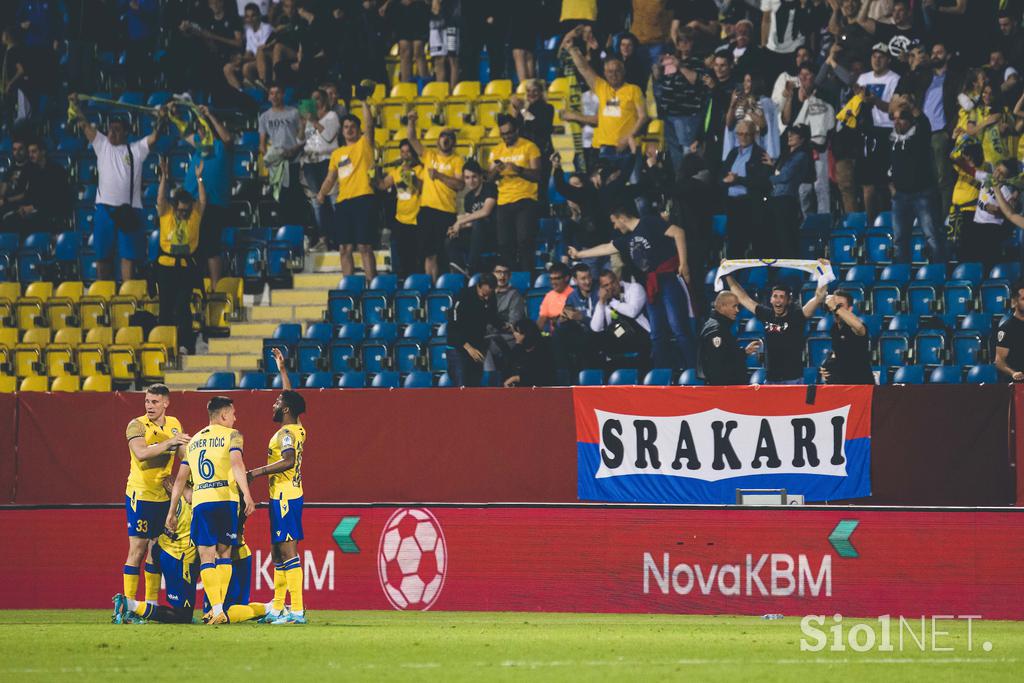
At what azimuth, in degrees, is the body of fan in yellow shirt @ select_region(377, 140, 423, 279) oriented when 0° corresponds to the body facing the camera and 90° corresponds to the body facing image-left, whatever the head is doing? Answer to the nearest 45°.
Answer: approximately 0°

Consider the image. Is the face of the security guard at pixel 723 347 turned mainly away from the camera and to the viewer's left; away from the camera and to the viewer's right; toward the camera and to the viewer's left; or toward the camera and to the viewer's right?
toward the camera and to the viewer's right

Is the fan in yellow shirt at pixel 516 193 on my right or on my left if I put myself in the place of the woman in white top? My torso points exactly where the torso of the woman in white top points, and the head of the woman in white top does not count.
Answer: on my left

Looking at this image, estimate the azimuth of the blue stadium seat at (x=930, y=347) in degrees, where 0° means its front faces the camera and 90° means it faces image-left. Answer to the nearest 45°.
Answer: approximately 0°

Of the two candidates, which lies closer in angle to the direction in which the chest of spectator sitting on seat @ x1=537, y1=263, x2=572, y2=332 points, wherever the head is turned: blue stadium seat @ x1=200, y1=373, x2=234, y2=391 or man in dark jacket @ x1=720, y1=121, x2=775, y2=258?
the blue stadium seat

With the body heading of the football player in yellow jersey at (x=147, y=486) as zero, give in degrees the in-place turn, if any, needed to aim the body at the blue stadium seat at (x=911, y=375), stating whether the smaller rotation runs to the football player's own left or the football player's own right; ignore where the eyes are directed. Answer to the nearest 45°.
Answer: approximately 45° to the football player's own left

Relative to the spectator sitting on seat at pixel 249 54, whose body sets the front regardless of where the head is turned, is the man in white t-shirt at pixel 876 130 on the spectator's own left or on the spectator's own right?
on the spectator's own left

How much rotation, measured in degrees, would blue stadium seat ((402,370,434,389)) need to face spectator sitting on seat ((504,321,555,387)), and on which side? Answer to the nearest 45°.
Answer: approximately 45° to its left

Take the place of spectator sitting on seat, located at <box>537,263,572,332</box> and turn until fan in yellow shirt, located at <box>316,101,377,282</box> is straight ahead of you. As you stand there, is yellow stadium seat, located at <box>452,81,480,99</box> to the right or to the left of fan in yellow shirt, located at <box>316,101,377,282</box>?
right

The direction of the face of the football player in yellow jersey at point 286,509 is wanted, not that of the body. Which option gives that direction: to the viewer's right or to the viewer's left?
to the viewer's left
